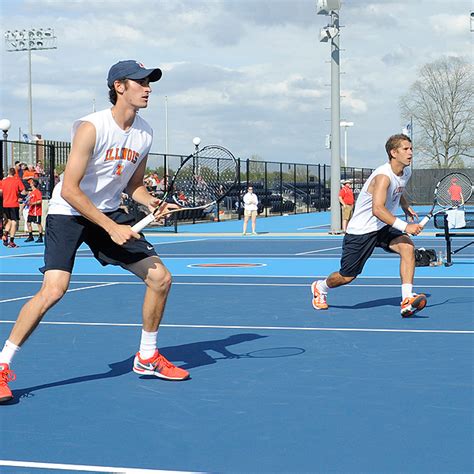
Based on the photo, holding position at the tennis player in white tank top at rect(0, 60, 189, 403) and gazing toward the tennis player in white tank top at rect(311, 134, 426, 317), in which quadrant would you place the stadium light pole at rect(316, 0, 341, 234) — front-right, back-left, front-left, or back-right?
front-left

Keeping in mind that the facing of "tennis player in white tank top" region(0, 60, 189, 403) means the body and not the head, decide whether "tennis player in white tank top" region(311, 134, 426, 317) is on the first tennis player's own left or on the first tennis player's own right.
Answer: on the first tennis player's own left

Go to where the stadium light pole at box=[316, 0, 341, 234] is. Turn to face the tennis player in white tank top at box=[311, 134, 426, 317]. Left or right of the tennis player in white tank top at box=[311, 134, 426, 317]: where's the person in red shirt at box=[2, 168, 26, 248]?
right

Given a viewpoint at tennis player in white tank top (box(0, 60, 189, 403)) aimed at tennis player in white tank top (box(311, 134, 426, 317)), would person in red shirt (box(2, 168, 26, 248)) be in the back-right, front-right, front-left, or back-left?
front-left

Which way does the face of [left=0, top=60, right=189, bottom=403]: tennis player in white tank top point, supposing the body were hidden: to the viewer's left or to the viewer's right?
to the viewer's right

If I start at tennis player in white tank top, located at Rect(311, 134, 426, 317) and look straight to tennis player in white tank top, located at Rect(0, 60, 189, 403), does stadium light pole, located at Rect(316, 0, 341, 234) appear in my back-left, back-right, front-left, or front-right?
back-right

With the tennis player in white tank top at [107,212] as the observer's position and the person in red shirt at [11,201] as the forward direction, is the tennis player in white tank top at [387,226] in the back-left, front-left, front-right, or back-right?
front-right

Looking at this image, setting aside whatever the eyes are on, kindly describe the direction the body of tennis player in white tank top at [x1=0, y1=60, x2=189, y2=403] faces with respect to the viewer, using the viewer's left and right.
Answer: facing the viewer and to the right of the viewer

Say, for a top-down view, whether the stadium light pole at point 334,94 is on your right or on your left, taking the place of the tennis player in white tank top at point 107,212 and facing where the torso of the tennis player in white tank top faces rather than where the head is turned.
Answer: on your left

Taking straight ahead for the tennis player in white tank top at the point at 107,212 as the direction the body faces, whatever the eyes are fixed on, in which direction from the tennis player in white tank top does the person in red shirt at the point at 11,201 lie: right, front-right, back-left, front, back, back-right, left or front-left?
back-left

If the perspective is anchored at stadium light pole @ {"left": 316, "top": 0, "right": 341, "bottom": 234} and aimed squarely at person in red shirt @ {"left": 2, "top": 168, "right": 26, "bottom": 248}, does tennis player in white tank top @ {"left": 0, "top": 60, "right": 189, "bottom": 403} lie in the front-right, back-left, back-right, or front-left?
front-left
